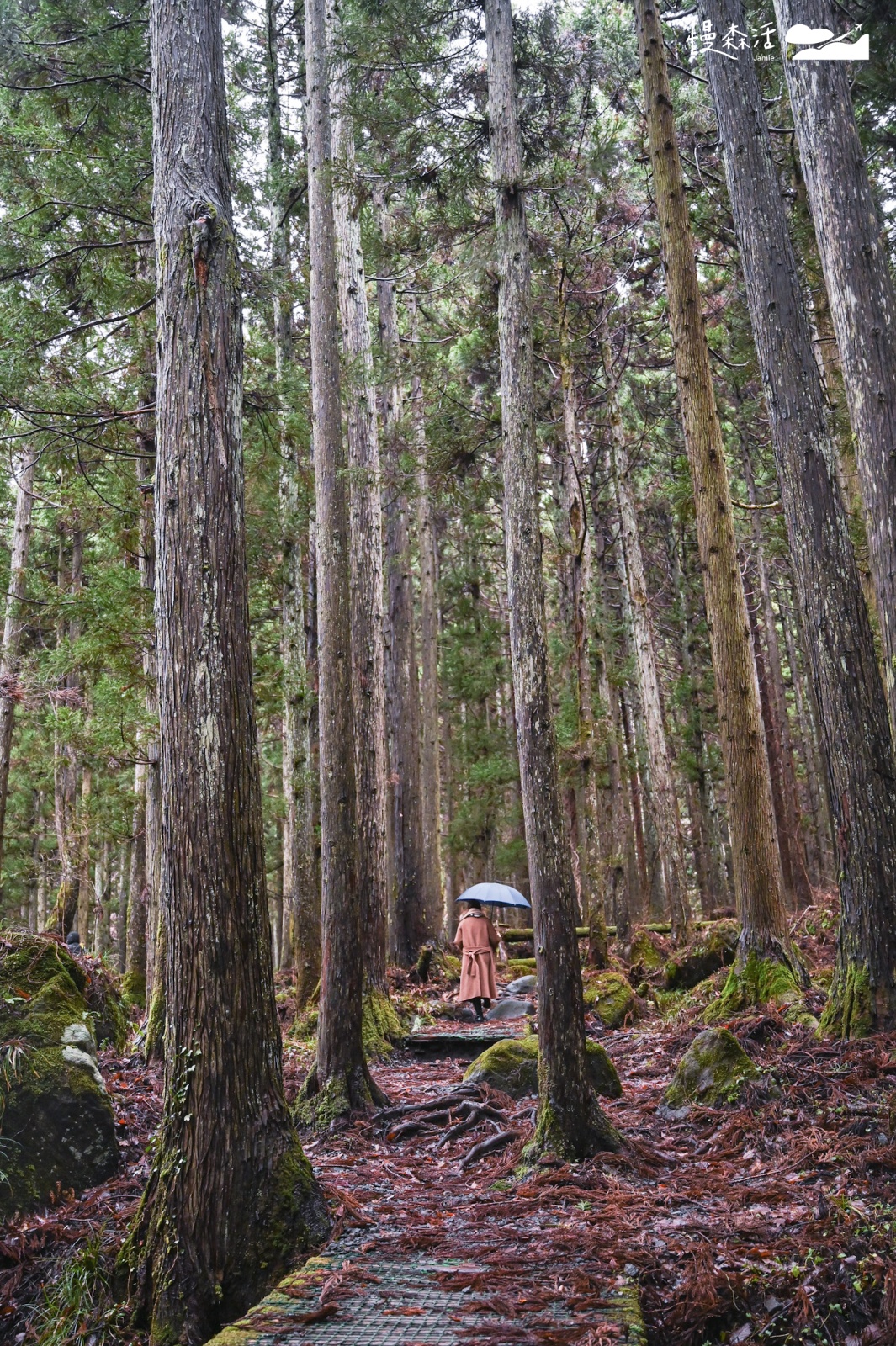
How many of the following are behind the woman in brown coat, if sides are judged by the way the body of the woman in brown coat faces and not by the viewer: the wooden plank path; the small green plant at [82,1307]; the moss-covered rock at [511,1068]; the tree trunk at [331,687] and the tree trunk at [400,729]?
4

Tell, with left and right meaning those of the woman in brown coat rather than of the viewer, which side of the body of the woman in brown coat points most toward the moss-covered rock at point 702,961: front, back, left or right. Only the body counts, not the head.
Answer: right

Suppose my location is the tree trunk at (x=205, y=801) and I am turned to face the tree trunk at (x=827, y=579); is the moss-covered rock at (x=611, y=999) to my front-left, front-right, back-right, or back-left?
front-left

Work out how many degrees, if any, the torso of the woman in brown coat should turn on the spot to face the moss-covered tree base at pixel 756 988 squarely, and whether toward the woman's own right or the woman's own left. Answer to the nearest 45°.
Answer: approximately 135° to the woman's own right

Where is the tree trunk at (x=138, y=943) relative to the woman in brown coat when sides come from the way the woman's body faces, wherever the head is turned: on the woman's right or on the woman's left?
on the woman's left

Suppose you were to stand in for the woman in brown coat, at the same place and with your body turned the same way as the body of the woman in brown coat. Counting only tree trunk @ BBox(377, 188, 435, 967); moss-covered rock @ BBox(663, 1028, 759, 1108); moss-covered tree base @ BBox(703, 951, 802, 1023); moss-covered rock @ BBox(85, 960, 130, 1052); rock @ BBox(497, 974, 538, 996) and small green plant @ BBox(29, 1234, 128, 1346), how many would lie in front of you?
2

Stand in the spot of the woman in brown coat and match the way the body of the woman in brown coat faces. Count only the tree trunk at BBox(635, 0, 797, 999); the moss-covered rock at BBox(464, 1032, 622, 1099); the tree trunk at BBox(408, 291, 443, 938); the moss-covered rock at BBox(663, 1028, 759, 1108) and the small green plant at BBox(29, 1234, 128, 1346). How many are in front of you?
1

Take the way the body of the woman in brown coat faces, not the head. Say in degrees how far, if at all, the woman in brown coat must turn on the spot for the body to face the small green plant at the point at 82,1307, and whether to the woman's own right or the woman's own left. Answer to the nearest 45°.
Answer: approximately 180°

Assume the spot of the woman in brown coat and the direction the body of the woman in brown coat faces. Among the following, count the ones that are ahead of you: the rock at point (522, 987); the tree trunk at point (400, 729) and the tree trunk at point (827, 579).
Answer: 2

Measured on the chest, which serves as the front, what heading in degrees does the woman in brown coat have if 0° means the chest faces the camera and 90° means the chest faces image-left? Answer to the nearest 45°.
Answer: approximately 180°

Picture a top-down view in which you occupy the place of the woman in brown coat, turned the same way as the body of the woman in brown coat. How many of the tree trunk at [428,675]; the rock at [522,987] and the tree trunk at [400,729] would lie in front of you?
3

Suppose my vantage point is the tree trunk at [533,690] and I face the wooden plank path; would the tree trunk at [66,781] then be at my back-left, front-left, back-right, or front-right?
back-right

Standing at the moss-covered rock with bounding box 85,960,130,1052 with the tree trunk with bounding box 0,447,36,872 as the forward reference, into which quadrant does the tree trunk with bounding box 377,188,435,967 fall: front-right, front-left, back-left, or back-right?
front-right

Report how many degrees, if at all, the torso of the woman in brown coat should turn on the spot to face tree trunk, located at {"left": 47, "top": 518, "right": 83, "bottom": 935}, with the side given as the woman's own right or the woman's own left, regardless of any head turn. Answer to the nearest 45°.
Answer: approximately 45° to the woman's own left

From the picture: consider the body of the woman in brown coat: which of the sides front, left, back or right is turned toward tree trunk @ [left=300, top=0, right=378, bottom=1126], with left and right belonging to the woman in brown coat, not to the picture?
back

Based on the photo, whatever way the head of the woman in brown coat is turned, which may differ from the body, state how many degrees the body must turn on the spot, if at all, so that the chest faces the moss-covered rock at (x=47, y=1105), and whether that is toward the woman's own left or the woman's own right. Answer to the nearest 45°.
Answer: approximately 180°

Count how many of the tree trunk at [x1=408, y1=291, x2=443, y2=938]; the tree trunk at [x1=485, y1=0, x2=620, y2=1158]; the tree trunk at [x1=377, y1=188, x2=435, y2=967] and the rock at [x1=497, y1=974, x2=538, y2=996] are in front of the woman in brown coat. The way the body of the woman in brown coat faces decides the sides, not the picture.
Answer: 3

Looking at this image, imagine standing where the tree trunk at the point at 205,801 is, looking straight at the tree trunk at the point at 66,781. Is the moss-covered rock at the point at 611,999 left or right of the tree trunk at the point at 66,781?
right
